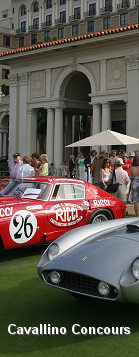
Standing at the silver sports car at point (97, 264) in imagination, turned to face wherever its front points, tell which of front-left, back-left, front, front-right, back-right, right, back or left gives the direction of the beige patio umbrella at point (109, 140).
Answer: back-right

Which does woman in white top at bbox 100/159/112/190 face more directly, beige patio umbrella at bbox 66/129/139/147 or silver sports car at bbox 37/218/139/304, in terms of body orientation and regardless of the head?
the silver sports car

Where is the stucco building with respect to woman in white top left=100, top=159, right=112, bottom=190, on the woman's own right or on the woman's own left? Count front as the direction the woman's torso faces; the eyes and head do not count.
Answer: on the woman's own right

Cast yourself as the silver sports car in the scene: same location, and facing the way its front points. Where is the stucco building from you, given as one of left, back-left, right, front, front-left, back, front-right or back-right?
back-right

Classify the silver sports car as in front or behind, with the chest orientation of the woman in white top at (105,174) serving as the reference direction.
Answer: in front

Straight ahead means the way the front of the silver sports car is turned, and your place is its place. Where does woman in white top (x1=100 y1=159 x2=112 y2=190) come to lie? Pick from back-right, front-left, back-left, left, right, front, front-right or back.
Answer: back-right

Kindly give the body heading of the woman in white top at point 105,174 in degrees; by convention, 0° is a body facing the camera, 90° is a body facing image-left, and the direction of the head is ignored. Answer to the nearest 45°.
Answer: approximately 45°

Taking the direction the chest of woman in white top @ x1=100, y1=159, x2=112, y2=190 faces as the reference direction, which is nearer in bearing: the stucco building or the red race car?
the red race car

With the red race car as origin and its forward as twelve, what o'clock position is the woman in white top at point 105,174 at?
The woman in white top is roughly at 5 o'clock from the red race car.

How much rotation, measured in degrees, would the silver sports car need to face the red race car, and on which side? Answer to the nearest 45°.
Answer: approximately 135° to its right
